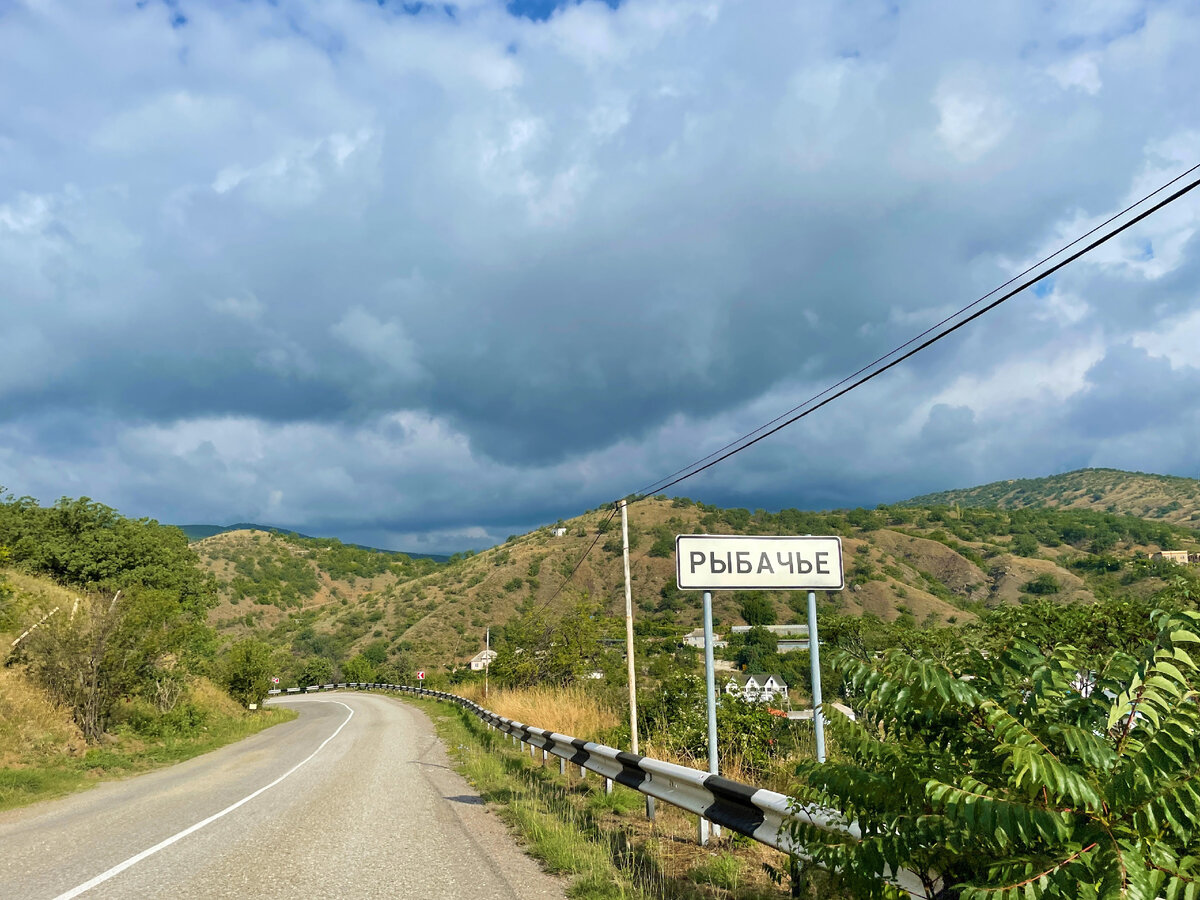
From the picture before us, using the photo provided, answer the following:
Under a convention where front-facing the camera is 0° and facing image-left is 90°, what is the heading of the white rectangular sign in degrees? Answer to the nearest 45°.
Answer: approximately 0°

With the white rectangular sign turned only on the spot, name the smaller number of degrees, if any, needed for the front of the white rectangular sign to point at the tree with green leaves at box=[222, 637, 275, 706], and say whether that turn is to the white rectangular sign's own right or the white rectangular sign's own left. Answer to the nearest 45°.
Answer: approximately 135° to the white rectangular sign's own right

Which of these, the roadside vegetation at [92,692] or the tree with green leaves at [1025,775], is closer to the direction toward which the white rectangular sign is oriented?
the tree with green leaves

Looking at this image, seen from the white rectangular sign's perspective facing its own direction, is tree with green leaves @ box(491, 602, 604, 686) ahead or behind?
behind

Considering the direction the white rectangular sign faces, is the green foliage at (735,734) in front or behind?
behind

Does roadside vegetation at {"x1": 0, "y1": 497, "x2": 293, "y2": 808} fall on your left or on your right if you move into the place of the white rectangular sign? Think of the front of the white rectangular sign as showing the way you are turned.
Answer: on your right

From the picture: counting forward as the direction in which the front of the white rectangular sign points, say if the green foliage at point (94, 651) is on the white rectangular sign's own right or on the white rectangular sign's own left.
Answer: on the white rectangular sign's own right
